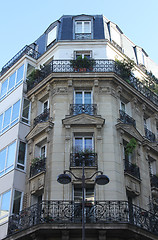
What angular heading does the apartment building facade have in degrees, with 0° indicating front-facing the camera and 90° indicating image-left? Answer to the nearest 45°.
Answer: approximately 0°
